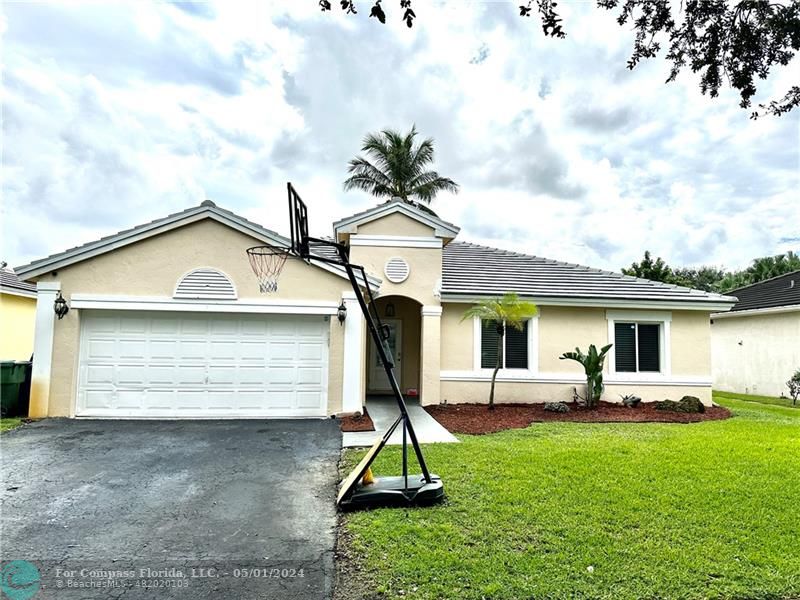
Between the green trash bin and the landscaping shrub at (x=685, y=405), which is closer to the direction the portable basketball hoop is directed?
the green trash bin

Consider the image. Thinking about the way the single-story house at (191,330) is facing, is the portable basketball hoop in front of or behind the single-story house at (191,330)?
in front

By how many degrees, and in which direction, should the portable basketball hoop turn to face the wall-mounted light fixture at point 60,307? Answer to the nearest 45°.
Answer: approximately 45° to its right

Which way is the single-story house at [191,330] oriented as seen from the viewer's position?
toward the camera

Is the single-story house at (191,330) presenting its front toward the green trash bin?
no

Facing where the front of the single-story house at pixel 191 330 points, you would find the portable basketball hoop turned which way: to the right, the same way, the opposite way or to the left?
to the right

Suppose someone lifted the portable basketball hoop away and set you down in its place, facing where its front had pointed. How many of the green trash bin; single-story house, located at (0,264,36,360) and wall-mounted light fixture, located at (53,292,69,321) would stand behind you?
0

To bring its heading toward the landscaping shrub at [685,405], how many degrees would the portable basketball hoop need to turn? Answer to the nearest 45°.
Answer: approximately 135° to its right

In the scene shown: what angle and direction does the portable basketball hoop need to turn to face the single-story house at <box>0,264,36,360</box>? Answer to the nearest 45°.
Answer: approximately 45° to its right

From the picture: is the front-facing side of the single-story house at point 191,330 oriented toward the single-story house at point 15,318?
no

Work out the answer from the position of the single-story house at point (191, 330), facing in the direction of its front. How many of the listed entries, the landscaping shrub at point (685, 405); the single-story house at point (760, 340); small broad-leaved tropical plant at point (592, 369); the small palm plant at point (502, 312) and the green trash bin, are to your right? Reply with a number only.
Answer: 1

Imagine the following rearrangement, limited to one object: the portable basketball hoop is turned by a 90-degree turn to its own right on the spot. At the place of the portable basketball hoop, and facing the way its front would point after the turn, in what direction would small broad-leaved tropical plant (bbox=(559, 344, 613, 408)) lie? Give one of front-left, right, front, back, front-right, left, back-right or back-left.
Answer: front-right

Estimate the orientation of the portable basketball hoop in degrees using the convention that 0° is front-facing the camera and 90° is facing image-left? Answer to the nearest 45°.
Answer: approximately 90°

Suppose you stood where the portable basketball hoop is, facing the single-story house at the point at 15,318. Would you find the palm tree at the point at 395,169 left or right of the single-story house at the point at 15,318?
right

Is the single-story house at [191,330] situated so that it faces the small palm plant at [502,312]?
no

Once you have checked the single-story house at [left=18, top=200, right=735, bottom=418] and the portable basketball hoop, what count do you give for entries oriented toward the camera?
1

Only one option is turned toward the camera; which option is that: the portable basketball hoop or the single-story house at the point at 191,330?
the single-story house
